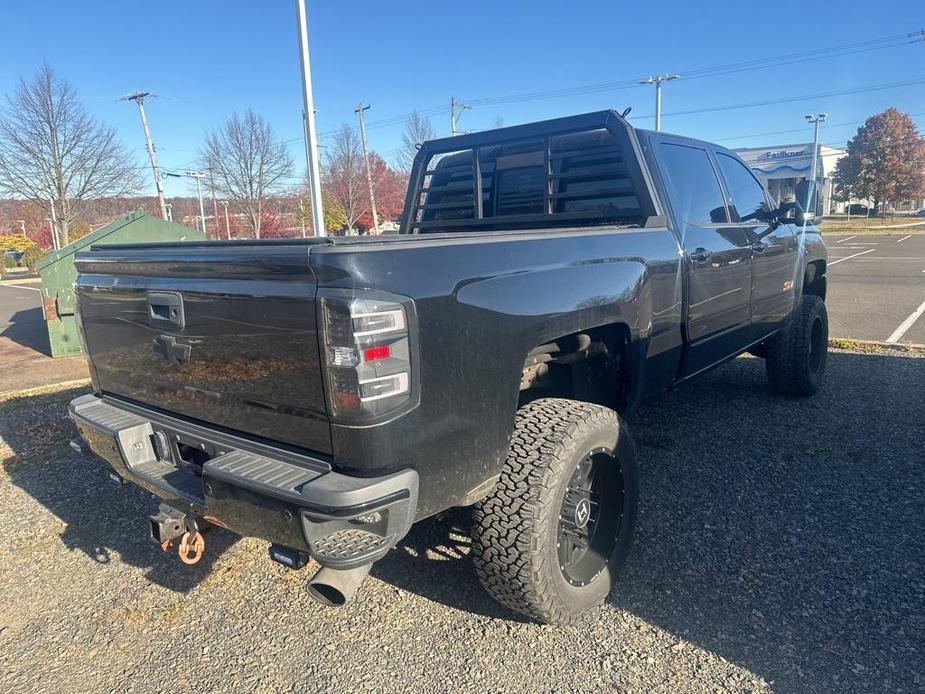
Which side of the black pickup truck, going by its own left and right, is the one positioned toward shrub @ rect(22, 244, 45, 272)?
left

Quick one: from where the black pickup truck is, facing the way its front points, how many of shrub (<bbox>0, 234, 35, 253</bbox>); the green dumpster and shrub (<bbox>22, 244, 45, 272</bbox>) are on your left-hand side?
3

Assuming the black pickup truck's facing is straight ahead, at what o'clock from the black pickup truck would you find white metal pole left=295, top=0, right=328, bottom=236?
The white metal pole is roughly at 10 o'clock from the black pickup truck.

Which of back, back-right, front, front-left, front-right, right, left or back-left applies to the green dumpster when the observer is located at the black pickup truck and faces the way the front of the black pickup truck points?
left

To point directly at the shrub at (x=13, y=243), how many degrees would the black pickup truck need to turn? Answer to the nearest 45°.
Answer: approximately 90° to its left

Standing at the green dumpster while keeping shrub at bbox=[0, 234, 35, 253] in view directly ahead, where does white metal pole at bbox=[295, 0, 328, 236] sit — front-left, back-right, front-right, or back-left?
front-right

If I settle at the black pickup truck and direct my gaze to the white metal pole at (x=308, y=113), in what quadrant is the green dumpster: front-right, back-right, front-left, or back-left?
front-left

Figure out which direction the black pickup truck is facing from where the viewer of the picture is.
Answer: facing away from the viewer and to the right of the viewer
